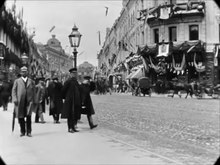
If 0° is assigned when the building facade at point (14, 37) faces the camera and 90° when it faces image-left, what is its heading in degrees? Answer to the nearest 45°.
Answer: approximately 270°

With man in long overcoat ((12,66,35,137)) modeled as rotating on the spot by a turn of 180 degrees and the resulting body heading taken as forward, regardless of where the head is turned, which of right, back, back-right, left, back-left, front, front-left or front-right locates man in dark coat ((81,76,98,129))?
front-right

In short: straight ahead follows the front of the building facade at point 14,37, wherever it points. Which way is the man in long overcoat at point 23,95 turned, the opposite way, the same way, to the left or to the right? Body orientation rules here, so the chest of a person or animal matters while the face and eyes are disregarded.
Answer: to the right

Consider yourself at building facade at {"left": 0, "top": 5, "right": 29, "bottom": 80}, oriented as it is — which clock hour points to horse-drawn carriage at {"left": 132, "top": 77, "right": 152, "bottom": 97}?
The horse-drawn carriage is roughly at 10 o'clock from the building facade.

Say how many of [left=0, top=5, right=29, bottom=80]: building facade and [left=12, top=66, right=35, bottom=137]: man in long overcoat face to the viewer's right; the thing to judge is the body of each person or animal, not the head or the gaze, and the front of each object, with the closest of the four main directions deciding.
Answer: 1

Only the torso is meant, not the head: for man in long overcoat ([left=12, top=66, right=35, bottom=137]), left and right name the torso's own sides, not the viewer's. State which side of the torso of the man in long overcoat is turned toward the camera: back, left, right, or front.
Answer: front

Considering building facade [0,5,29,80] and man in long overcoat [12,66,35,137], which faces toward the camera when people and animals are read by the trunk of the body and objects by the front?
the man in long overcoat

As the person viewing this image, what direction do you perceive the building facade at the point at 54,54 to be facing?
facing the viewer and to the right of the viewer
